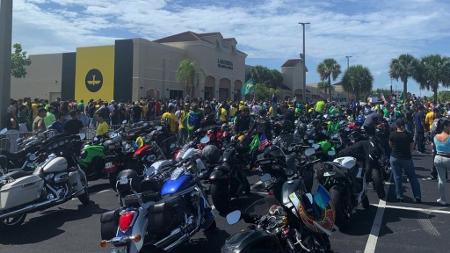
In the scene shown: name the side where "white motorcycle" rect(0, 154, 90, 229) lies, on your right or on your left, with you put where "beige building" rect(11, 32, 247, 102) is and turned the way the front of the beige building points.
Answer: on your right

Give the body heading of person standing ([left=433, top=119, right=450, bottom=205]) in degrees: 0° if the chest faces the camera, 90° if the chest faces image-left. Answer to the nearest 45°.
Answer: approximately 180°

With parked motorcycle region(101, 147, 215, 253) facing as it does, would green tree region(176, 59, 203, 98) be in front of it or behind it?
in front

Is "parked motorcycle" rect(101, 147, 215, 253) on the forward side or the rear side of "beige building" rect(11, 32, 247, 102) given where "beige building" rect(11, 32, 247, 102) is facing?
on the forward side

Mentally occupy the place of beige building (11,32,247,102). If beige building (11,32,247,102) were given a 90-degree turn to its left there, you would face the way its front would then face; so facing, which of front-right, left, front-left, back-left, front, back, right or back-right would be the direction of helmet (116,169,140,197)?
back-right
